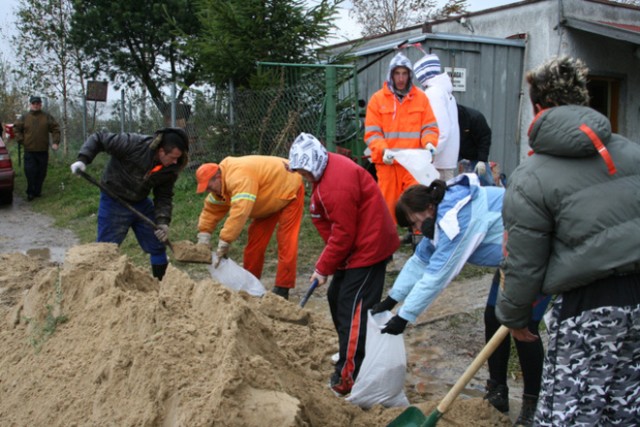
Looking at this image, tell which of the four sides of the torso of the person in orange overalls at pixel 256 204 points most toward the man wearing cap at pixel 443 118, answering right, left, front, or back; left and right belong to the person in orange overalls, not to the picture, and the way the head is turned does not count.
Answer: back

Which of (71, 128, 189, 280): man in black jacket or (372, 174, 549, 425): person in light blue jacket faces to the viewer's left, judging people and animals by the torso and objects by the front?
the person in light blue jacket

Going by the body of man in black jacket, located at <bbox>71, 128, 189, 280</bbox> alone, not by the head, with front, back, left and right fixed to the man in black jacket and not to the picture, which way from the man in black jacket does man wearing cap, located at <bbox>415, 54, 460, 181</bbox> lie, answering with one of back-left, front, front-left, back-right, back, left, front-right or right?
front-left

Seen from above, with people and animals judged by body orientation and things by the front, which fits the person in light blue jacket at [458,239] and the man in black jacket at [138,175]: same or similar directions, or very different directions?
very different directions

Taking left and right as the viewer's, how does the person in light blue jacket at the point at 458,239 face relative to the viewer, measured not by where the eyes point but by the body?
facing to the left of the viewer

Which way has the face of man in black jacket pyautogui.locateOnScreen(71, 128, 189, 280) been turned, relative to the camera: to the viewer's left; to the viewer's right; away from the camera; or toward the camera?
to the viewer's right

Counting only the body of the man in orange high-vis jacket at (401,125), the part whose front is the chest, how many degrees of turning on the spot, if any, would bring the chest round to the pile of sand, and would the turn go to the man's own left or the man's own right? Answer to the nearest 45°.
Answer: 0° — they already face it

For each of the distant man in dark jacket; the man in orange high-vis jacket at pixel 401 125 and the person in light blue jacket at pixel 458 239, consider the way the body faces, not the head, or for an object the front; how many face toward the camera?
2

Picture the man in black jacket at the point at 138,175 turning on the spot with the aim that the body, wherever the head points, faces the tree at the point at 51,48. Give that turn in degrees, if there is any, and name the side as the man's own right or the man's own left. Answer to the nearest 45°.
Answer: approximately 135° to the man's own left

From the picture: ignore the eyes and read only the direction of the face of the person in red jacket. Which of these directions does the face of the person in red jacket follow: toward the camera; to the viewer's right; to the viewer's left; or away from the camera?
to the viewer's left

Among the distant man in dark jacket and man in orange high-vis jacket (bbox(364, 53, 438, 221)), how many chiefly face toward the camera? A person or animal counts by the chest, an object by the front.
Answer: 2

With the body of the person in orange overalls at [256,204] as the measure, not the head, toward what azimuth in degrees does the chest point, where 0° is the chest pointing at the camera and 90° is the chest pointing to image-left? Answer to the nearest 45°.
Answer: approximately 45°

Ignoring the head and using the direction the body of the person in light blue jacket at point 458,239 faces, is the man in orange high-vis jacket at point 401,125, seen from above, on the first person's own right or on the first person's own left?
on the first person's own right

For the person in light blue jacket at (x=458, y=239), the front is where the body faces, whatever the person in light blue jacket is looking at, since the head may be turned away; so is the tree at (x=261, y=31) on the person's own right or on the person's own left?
on the person's own right

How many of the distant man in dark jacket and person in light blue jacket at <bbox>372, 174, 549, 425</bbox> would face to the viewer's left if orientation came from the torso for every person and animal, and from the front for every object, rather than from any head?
1
